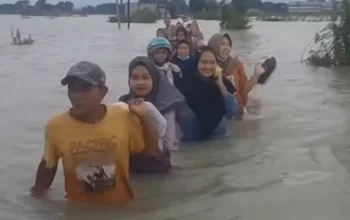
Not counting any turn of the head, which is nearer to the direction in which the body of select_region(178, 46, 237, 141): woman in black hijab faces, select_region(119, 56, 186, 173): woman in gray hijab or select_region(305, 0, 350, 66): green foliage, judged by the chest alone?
the woman in gray hijab

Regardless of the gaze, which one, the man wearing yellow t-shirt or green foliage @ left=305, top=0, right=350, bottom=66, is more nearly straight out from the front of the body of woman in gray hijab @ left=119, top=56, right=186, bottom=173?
the man wearing yellow t-shirt

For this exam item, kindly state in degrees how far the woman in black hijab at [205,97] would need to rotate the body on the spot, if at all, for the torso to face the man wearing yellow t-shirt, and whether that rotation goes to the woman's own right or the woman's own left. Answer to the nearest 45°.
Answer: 0° — they already face them

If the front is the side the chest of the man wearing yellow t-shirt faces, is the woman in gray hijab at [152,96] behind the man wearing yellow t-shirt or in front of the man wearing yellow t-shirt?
behind

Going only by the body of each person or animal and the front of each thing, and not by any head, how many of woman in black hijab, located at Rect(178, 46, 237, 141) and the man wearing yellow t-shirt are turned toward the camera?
2

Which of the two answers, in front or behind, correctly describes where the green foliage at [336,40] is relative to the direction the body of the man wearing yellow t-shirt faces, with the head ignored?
behind

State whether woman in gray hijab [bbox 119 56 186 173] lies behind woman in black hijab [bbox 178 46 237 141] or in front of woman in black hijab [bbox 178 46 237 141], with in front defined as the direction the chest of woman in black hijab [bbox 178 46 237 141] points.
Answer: in front

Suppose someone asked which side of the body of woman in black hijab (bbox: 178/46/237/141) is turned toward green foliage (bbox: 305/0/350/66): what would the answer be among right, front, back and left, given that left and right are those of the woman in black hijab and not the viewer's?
back

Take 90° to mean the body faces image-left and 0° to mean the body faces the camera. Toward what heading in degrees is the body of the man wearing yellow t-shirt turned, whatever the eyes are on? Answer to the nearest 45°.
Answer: approximately 0°
